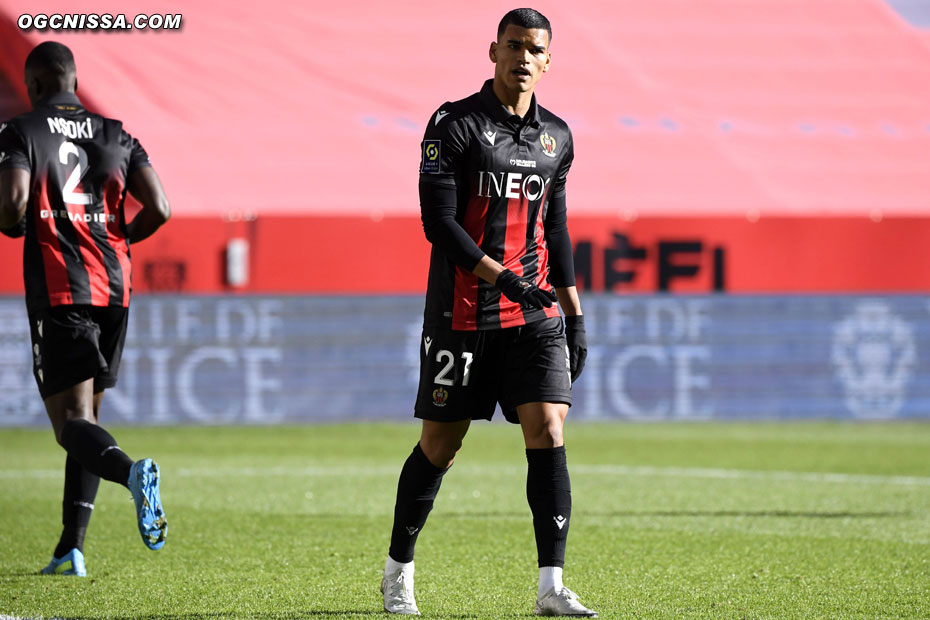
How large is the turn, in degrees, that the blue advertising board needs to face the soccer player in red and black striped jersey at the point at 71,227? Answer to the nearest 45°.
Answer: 0° — it already faces them

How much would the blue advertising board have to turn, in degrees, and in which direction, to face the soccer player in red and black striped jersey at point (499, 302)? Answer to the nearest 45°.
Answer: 0° — it already faces them

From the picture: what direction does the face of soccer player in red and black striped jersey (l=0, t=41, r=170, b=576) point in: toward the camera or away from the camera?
away from the camera

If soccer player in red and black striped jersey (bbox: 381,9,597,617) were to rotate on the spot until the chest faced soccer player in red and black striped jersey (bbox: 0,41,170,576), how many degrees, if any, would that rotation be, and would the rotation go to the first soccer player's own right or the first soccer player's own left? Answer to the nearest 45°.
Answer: approximately 135° to the first soccer player's own right

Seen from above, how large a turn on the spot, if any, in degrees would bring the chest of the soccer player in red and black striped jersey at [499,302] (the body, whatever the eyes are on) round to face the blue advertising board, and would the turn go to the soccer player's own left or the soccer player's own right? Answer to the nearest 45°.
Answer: approximately 135° to the soccer player's own left
